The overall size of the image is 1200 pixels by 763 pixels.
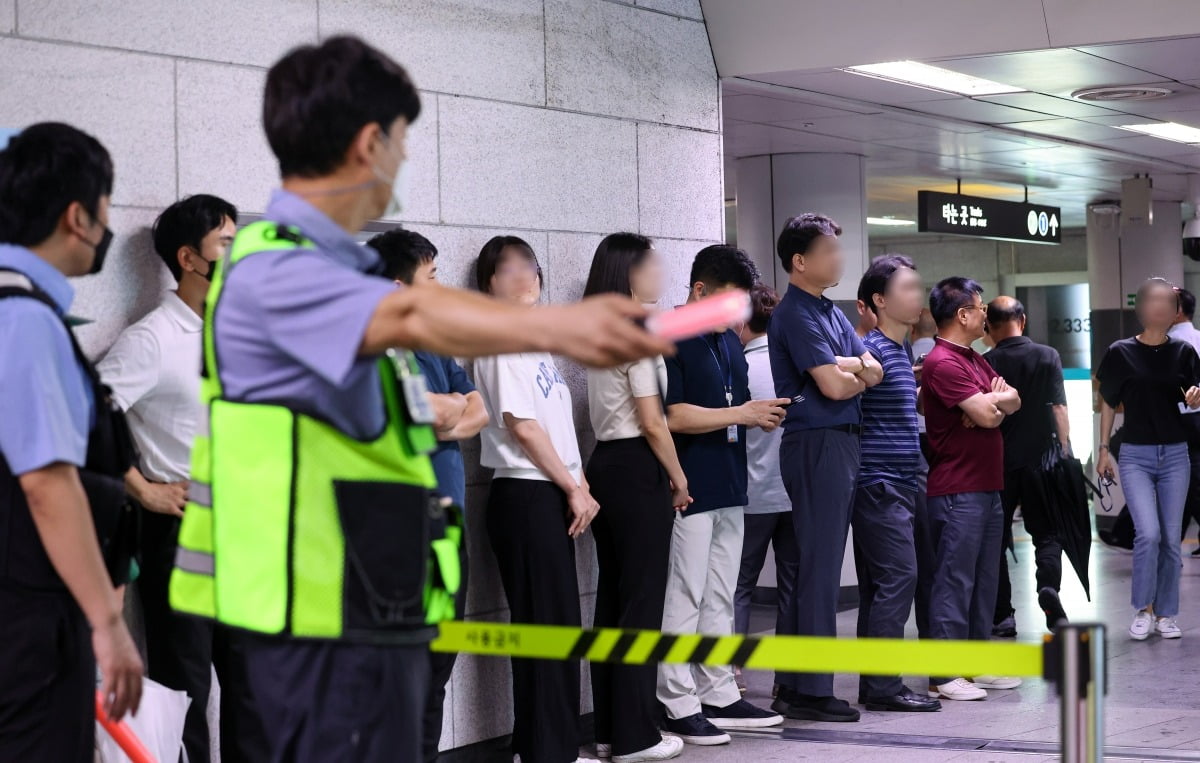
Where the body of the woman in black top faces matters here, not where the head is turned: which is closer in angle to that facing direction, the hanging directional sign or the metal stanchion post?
the metal stanchion post

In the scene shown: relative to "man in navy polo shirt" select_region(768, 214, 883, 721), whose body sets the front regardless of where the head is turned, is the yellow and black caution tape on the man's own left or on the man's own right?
on the man's own right

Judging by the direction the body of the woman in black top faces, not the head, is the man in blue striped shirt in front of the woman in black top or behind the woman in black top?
in front

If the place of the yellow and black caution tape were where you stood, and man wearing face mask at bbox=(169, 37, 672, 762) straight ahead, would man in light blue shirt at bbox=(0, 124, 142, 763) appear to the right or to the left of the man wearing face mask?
right

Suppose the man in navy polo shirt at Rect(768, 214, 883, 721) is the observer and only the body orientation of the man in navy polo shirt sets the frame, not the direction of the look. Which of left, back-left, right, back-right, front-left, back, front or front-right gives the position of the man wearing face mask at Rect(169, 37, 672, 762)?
right

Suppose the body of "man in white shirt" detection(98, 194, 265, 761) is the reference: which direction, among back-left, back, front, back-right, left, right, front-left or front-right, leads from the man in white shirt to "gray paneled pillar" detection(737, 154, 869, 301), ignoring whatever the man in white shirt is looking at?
front-left

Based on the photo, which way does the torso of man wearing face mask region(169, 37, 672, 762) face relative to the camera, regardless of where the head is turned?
to the viewer's right

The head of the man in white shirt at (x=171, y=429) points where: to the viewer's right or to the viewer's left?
to the viewer's right
